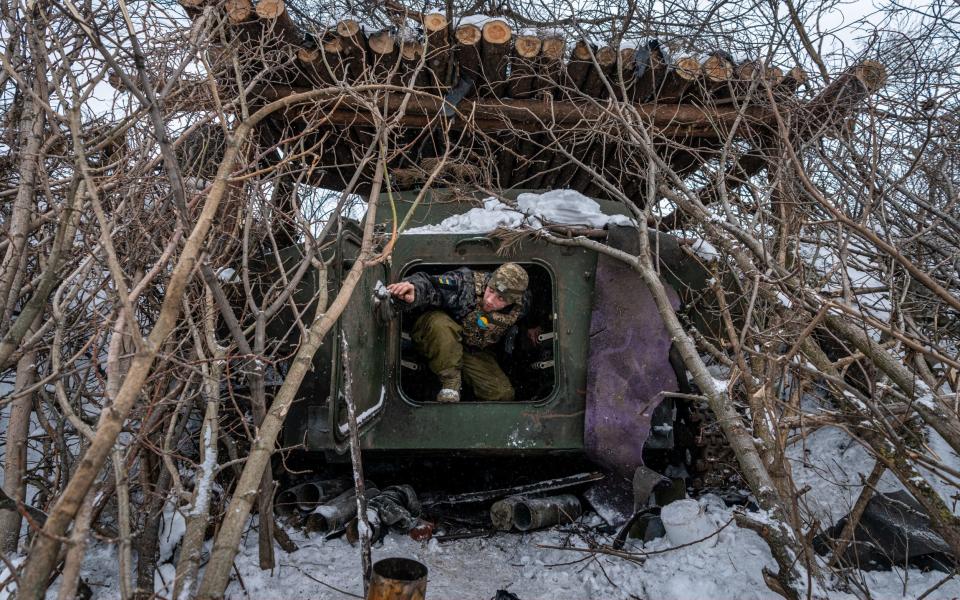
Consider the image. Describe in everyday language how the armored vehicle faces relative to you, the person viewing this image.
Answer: facing away from the viewer

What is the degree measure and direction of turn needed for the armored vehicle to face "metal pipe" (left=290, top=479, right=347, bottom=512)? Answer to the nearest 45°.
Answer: approximately 180°
